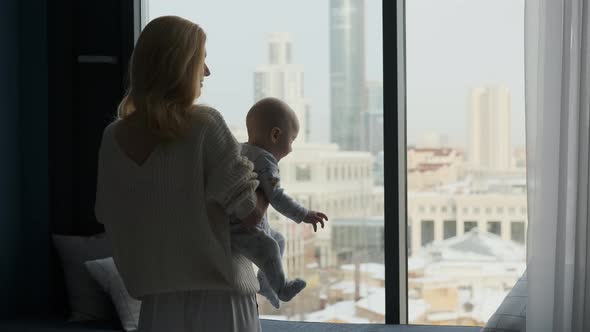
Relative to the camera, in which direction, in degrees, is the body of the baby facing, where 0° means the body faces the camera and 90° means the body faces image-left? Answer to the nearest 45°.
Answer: approximately 270°

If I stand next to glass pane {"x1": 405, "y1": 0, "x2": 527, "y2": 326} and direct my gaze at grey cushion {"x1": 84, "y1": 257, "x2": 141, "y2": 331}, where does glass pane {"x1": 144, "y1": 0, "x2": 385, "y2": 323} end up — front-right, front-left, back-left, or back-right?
front-right

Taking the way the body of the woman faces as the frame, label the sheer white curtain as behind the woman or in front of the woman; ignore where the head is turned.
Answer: in front

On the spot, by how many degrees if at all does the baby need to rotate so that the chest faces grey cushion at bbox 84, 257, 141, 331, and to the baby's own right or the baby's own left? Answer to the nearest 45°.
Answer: approximately 135° to the baby's own left

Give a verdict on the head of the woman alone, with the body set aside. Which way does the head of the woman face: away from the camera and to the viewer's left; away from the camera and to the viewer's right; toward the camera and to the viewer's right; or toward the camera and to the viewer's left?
away from the camera and to the viewer's right

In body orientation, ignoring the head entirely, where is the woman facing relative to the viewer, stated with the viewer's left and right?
facing away from the viewer and to the right of the viewer

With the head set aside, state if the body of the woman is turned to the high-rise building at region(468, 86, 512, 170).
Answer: yes

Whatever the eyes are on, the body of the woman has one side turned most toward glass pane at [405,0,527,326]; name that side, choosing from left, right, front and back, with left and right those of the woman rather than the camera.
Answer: front

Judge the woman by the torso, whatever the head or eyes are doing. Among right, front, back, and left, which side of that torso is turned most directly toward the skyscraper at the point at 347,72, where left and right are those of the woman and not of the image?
front
